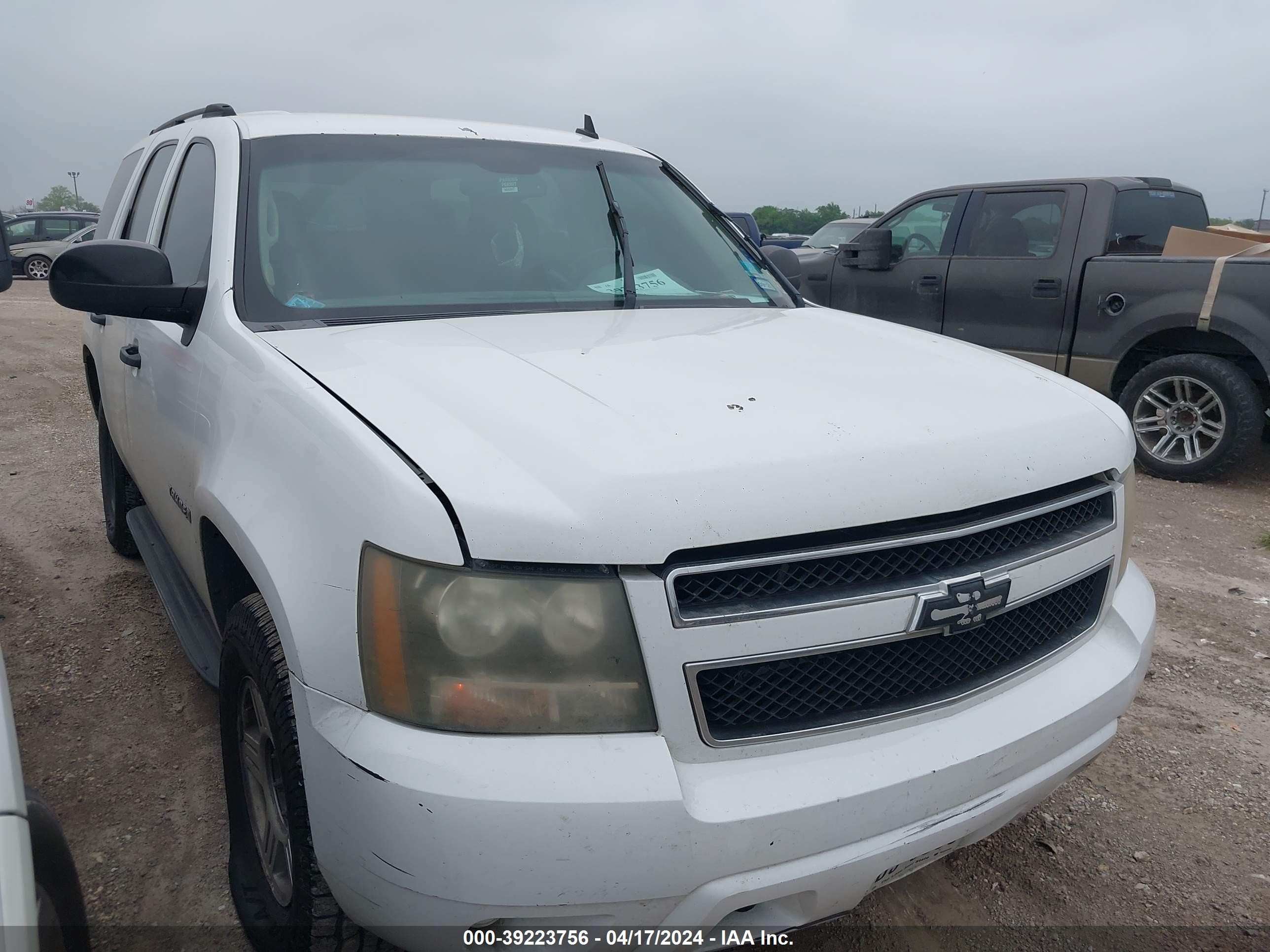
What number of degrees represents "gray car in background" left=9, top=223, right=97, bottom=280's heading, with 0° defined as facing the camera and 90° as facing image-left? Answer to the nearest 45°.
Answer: approximately 90°

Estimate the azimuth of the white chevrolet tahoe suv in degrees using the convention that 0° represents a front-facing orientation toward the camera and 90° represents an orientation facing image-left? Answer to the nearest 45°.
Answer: approximately 315°

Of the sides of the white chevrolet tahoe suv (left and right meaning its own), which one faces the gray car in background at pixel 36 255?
back

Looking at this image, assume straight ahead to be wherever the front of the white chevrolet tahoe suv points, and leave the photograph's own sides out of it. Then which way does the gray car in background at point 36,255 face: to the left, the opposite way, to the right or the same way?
to the right

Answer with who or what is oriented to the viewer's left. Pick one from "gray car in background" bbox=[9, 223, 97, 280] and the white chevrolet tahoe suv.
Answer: the gray car in background

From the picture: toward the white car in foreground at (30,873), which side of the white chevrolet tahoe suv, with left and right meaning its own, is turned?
right

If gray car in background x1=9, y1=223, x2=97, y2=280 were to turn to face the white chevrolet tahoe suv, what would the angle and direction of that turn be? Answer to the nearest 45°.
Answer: approximately 90° to its left

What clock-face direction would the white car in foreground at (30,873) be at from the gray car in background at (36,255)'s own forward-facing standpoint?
the white car in foreground at (30,873) is roughly at 9 o'clock from the gray car in background at (36,255).

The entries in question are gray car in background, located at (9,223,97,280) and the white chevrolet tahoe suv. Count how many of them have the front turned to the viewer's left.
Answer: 1

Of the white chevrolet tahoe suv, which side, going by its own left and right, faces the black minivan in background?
back

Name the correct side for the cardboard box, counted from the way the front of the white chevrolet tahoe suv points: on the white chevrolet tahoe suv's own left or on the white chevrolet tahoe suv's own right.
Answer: on the white chevrolet tahoe suv's own left
